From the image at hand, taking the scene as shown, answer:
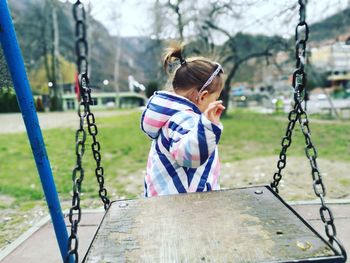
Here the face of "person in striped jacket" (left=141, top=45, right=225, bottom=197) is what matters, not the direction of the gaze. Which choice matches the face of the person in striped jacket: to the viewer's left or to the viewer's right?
to the viewer's right

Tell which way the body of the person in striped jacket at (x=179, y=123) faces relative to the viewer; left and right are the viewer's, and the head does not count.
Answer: facing away from the viewer and to the right of the viewer
